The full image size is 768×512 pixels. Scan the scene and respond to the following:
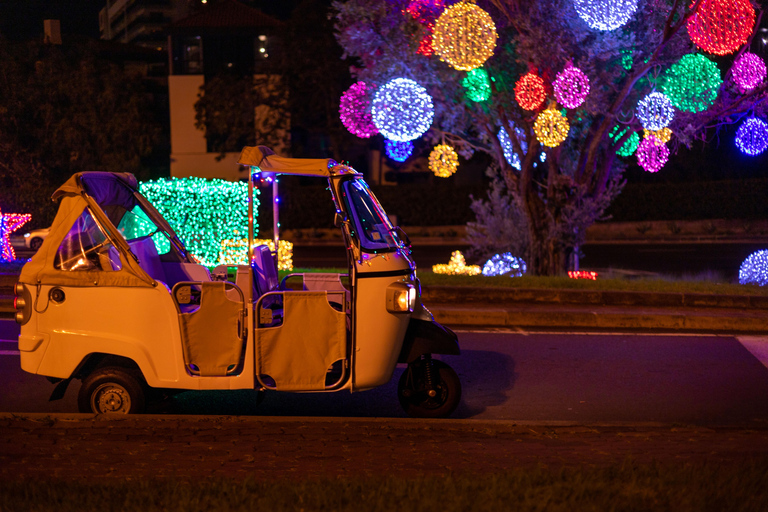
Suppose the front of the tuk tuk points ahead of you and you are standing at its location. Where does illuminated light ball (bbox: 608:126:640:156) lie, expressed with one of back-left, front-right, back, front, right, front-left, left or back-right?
front-left

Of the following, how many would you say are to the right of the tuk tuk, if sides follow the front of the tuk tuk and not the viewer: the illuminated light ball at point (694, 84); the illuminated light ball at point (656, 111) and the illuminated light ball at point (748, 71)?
0

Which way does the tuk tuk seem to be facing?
to the viewer's right

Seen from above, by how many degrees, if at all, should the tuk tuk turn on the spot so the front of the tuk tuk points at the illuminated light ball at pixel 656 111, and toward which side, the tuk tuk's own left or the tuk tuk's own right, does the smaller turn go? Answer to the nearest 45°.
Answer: approximately 45° to the tuk tuk's own left

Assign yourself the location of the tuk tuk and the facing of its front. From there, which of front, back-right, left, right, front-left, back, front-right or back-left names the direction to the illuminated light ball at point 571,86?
front-left

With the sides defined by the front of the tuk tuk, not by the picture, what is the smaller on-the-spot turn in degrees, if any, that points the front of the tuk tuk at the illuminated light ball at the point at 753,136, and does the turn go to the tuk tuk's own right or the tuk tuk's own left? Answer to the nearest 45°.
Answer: approximately 45° to the tuk tuk's own left

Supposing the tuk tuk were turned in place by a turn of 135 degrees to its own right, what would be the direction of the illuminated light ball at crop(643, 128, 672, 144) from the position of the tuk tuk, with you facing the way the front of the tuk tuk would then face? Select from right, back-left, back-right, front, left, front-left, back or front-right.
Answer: back

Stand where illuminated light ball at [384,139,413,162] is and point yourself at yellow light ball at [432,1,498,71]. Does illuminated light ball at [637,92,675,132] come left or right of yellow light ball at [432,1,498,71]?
left

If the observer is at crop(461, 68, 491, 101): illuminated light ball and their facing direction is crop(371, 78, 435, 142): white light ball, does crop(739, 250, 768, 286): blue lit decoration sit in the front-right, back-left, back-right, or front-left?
back-left
